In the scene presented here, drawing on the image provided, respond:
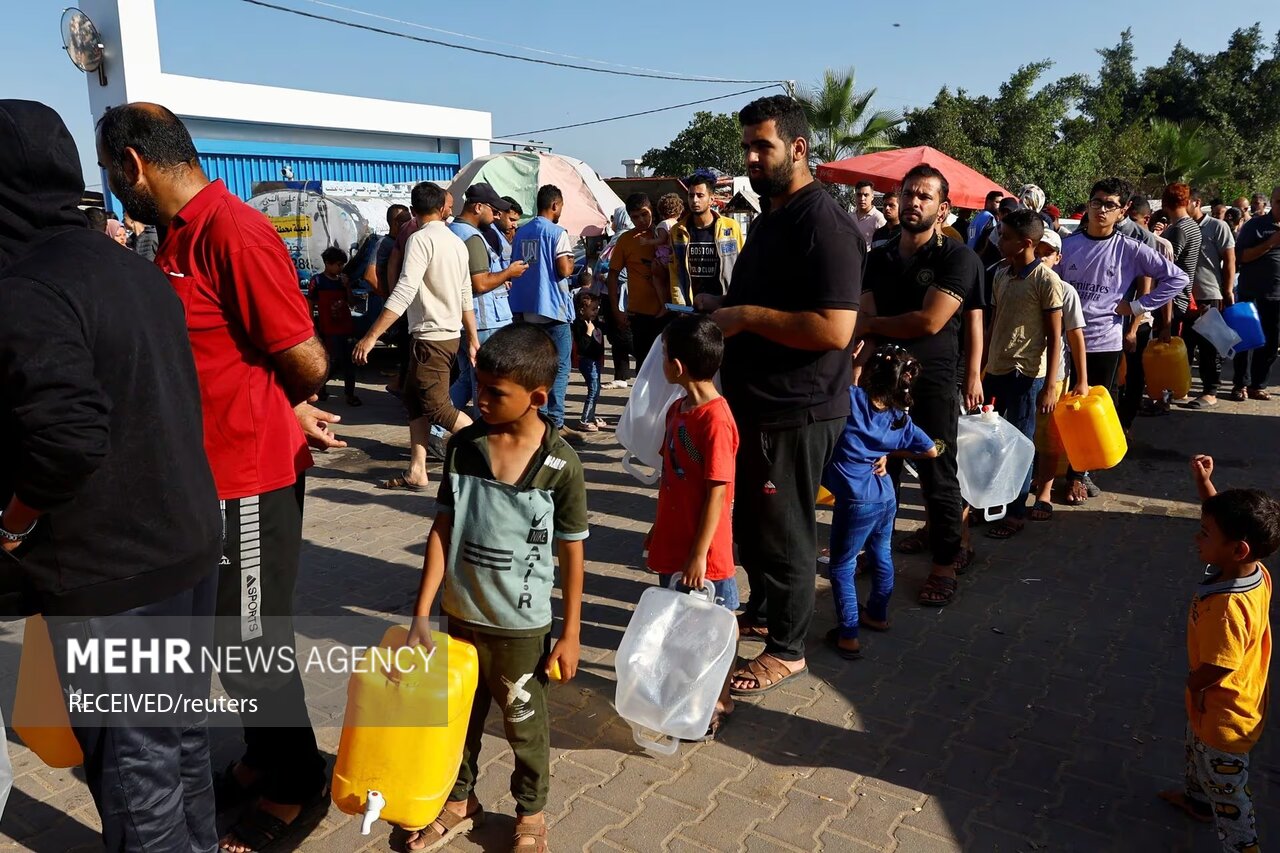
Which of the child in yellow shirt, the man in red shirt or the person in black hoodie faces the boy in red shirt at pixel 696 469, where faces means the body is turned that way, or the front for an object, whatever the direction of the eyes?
the child in yellow shirt

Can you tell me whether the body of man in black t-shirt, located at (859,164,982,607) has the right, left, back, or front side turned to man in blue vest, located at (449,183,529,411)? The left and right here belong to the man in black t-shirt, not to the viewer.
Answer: right

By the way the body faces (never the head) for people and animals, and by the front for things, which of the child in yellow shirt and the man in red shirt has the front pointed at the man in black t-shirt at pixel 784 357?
the child in yellow shirt

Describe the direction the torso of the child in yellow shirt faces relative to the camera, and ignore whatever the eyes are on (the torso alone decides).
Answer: to the viewer's left

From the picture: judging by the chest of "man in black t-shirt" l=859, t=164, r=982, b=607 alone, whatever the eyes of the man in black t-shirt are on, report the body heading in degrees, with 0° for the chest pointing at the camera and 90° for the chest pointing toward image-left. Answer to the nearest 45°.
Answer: approximately 45°

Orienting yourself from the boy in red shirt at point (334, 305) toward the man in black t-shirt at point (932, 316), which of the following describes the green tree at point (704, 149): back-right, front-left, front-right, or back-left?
back-left

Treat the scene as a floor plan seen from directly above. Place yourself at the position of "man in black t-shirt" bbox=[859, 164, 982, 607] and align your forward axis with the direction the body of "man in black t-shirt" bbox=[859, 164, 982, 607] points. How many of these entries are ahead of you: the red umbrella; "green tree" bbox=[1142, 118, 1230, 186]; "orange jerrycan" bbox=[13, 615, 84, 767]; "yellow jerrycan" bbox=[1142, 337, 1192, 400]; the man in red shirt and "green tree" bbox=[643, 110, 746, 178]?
2

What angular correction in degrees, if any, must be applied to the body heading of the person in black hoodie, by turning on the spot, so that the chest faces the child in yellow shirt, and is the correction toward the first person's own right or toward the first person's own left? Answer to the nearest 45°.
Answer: approximately 135° to the first person's own right

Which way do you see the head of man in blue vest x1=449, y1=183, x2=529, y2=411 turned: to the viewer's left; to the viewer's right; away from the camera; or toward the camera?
to the viewer's right
